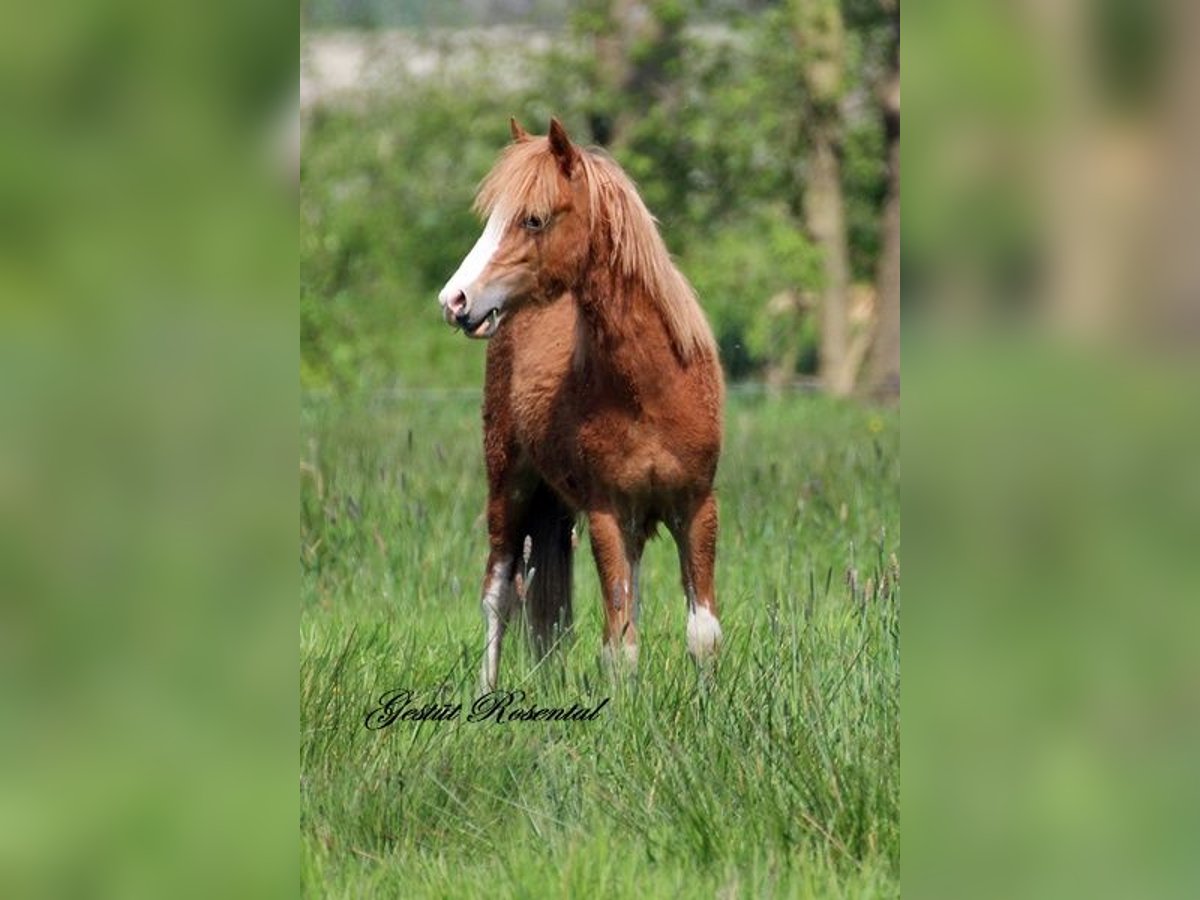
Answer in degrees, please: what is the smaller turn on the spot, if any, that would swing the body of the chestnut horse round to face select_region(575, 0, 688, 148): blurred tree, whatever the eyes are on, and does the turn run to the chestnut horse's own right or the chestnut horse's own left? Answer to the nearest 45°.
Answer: approximately 135° to the chestnut horse's own left

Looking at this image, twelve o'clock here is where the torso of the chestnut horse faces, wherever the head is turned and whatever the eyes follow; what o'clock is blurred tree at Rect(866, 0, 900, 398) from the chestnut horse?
The blurred tree is roughly at 8 o'clock from the chestnut horse.

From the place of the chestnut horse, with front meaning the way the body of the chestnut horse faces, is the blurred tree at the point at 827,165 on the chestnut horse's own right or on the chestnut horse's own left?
on the chestnut horse's own left

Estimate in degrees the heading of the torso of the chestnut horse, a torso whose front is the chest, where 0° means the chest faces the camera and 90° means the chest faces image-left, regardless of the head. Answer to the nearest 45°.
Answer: approximately 315°
